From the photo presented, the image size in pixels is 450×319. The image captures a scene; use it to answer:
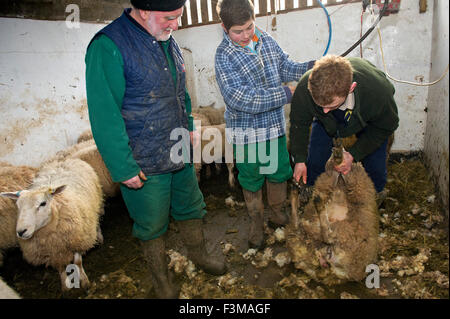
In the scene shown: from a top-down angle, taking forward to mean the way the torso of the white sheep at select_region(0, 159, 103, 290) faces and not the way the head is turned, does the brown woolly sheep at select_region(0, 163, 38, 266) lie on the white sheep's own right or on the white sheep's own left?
on the white sheep's own right

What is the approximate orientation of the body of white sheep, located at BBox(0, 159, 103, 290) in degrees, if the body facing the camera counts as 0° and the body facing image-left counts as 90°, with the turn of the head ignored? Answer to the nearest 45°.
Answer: approximately 45°

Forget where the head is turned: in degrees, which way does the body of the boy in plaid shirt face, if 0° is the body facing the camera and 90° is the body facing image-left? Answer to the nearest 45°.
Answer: approximately 315°

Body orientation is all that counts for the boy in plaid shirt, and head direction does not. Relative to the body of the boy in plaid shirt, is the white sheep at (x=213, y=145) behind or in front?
behind

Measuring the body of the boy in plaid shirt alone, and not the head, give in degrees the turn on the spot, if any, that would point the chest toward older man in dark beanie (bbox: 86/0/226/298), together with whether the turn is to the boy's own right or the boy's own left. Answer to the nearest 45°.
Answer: approximately 90° to the boy's own right
